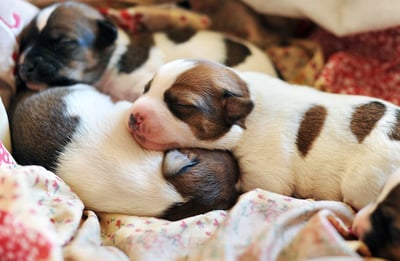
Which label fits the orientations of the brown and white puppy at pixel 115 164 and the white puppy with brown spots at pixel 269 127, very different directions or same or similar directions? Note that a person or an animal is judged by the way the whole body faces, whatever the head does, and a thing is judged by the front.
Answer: very different directions

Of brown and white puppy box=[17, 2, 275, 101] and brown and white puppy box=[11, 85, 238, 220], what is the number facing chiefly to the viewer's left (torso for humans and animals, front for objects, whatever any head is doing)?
1

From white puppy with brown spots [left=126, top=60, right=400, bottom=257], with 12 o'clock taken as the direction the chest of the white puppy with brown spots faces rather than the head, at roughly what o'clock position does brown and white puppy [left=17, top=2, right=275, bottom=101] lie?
The brown and white puppy is roughly at 1 o'clock from the white puppy with brown spots.

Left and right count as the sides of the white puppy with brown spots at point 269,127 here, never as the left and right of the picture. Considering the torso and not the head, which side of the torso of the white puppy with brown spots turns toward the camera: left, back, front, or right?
left

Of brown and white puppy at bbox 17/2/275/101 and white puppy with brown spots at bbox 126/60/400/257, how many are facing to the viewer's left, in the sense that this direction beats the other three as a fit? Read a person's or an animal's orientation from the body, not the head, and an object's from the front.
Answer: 2

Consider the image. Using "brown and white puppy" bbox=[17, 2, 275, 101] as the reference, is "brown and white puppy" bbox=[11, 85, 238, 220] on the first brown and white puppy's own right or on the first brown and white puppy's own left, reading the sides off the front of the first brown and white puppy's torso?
on the first brown and white puppy's own left

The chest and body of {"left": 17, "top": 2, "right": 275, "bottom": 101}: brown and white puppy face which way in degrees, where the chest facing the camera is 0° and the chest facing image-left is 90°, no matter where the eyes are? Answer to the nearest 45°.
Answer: approximately 90°

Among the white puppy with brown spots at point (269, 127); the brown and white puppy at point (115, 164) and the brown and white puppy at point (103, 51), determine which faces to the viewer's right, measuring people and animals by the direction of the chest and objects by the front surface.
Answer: the brown and white puppy at point (115, 164)

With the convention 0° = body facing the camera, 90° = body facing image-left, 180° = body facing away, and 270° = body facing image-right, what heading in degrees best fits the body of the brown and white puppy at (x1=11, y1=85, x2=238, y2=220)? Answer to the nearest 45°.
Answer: approximately 270°

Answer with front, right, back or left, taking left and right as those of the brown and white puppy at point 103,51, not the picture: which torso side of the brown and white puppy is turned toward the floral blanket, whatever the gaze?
left

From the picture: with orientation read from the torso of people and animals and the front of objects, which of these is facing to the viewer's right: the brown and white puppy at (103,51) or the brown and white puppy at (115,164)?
the brown and white puppy at (115,164)
